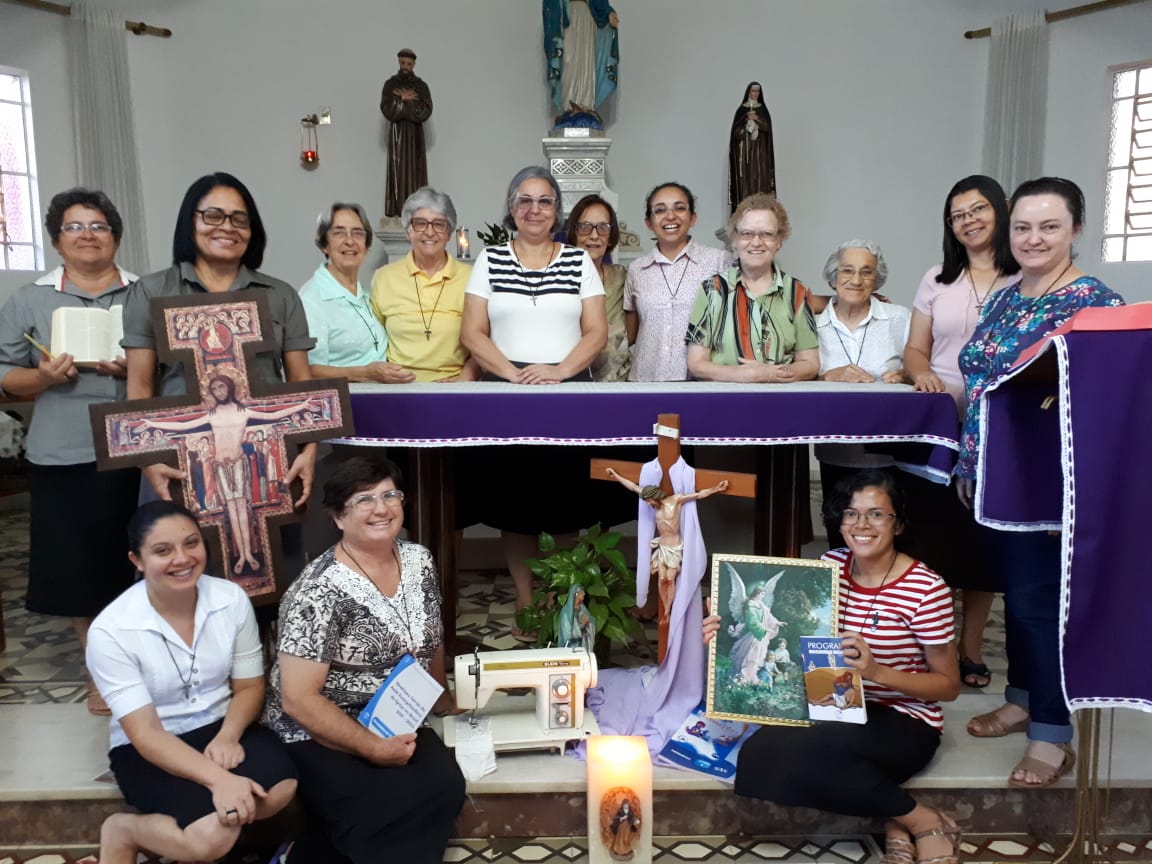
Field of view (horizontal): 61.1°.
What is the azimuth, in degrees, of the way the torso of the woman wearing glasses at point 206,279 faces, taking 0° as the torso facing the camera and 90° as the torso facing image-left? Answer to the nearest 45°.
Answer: approximately 0°

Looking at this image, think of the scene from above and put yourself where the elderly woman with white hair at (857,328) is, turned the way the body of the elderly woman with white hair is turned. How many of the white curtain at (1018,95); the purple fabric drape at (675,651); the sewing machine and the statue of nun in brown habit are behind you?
2

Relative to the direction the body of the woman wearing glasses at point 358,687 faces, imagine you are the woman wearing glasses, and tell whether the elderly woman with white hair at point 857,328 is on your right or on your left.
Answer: on your left

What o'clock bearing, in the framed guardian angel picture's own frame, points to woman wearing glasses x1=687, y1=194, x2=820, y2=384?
The woman wearing glasses is roughly at 6 o'clock from the framed guardian angel picture.

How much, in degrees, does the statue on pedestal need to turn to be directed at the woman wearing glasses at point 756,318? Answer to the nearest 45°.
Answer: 0° — it already faces them

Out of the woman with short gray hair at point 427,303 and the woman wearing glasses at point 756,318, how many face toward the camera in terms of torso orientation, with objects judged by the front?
2

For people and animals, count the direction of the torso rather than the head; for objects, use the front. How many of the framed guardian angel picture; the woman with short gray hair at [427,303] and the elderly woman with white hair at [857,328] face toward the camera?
3

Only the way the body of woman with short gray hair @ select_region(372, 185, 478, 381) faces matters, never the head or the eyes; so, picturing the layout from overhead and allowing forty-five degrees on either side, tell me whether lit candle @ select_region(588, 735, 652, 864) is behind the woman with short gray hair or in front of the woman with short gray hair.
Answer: in front

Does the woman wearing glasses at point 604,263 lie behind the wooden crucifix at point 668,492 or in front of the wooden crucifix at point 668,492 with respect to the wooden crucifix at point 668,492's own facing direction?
behind

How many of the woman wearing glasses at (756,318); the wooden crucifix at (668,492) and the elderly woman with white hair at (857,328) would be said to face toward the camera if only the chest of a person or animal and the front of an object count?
3
